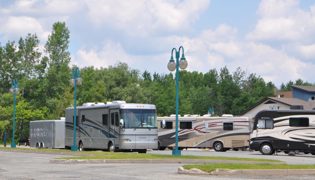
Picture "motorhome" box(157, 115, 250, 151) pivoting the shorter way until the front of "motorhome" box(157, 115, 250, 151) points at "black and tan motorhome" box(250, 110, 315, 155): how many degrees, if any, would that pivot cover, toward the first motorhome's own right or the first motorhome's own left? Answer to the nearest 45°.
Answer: approximately 135° to the first motorhome's own left

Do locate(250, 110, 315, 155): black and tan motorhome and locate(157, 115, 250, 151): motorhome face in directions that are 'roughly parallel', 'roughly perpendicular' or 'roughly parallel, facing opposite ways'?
roughly parallel

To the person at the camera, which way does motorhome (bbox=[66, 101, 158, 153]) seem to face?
facing the viewer and to the right of the viewer

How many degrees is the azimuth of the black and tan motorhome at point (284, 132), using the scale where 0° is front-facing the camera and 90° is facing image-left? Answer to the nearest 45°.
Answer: approximately 90°

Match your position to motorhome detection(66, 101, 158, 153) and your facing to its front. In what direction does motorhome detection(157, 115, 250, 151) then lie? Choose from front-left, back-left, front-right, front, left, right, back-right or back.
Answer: left

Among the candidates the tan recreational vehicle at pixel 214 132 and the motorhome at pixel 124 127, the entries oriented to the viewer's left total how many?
1

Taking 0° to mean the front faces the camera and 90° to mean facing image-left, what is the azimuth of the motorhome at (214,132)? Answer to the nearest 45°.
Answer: approximately 90°

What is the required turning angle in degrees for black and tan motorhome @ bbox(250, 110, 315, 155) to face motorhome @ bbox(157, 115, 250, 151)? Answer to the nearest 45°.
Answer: approximately 45° to its right
